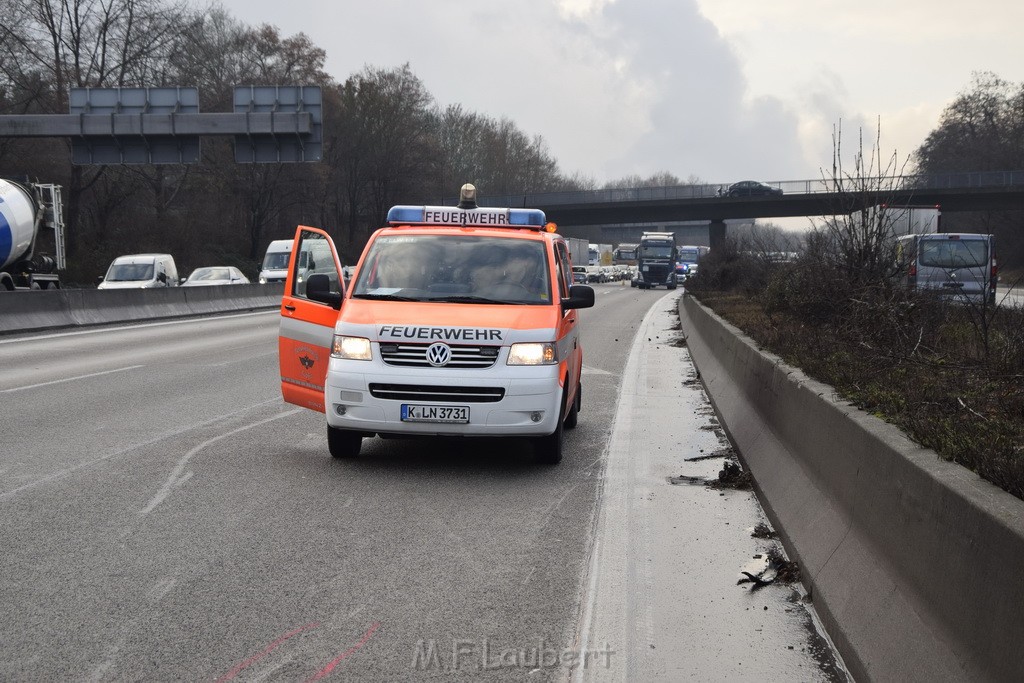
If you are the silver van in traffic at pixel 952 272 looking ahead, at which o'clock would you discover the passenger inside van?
The passenger inside van is roughly at 7 o'clock from the silver van in traffic.

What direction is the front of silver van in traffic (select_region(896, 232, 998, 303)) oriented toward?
away from the camera

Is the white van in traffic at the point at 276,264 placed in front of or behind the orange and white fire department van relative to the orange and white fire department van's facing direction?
behind

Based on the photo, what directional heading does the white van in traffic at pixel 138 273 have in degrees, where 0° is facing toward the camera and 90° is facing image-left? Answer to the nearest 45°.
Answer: approximately 45°

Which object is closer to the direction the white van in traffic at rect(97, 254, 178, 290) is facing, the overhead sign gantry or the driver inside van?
the driver inside van

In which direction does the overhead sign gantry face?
away from the camera

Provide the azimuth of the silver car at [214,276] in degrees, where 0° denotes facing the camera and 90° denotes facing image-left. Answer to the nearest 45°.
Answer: approximately 45°
